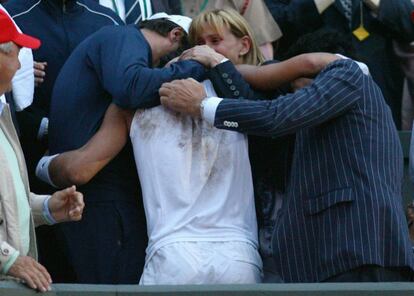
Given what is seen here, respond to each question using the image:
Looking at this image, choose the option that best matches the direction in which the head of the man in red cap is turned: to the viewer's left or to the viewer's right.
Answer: to the viewer's right

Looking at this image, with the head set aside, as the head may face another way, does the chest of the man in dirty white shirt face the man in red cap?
no

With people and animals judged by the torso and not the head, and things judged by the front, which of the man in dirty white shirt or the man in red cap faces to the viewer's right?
the man in red cap

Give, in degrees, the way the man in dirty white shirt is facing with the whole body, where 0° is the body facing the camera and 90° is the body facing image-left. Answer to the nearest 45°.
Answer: approximately 180°

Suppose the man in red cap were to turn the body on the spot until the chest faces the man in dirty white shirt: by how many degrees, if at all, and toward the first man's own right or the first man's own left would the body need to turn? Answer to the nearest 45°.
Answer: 0° — they already face them

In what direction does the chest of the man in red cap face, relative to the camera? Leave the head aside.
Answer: to the viewer's right

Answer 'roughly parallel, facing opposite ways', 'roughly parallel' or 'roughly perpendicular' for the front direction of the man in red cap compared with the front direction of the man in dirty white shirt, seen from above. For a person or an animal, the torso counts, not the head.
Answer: roughly perpendicular
